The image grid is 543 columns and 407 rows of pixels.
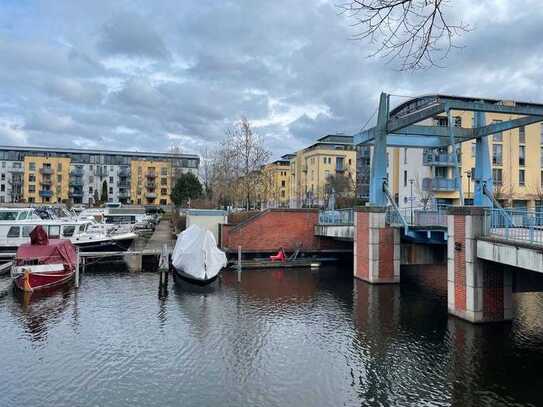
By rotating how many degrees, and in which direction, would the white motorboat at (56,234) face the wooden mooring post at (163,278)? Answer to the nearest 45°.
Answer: approximately 45° to its right

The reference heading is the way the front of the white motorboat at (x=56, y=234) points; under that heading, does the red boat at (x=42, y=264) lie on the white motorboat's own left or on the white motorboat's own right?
on the white motorboat's own right

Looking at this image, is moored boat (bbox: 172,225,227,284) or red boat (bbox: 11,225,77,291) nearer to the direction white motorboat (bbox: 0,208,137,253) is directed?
the moored boat

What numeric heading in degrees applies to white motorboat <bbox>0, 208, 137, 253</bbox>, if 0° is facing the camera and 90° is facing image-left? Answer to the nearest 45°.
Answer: approximately 270°

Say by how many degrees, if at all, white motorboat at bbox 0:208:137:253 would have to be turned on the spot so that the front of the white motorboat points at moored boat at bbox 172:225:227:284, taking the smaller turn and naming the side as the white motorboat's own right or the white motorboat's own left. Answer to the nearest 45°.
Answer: approximately 45° to the white motorboat's own right
